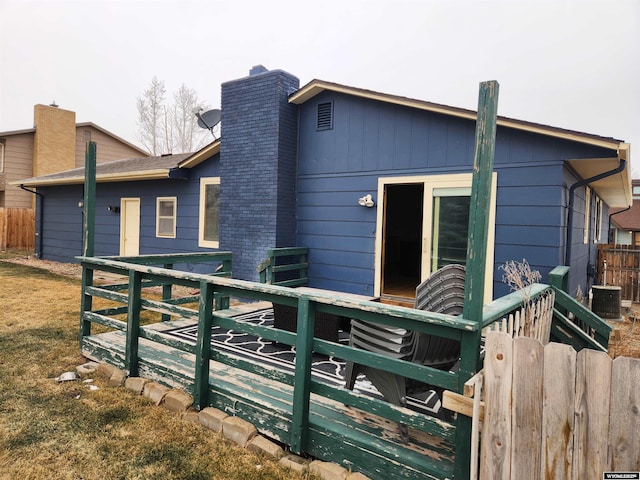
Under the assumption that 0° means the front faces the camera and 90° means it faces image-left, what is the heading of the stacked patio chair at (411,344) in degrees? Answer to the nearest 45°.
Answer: approximately 45°

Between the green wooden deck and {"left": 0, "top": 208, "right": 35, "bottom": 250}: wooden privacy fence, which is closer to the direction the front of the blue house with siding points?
the wooden privacy fence

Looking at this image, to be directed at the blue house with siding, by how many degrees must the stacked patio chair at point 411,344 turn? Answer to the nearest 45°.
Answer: approximately 135° to its right

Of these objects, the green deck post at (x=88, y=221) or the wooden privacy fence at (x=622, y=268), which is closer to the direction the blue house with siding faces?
the green deck post

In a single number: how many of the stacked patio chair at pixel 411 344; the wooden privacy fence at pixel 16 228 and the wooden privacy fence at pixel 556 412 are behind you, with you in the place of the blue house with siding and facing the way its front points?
2

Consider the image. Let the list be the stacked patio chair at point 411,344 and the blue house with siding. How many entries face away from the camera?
1

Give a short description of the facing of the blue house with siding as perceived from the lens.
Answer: facing away from the viewer

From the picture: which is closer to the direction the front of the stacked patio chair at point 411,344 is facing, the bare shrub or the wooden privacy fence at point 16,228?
the wooden privacy fence

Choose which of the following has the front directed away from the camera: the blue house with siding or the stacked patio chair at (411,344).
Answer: the blue house with siding

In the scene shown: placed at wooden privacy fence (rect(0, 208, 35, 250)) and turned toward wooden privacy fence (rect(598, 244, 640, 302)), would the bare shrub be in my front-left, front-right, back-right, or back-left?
front-right

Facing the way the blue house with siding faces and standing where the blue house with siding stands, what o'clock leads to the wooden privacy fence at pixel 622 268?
The wooden privacy fence is roughly at 2 o'clock from the blue house with siding.

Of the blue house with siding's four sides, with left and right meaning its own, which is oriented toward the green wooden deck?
back

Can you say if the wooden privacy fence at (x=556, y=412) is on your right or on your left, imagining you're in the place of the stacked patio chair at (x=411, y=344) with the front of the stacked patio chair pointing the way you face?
on your left

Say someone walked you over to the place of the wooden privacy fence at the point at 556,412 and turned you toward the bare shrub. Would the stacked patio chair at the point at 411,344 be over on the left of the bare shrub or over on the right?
left

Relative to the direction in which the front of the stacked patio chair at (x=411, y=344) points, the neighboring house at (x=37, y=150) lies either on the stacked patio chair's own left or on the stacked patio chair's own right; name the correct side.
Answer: on the stacked patio chair's own right
